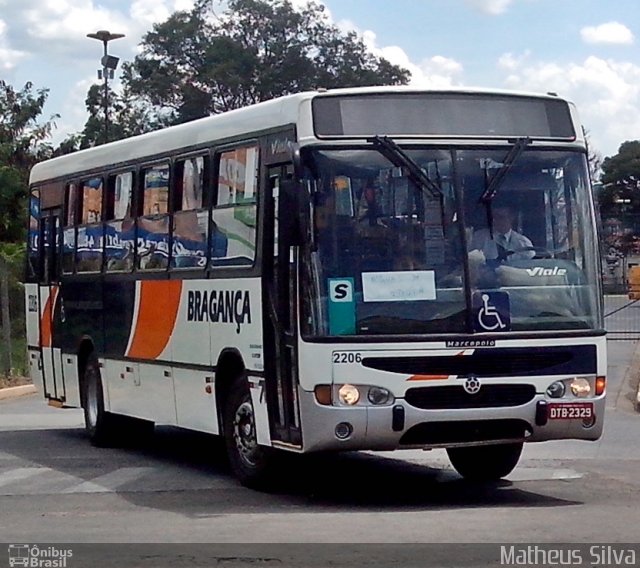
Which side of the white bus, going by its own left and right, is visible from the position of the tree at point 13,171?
back

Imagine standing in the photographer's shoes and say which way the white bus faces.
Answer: facing the viewer and to the right of the viewer
